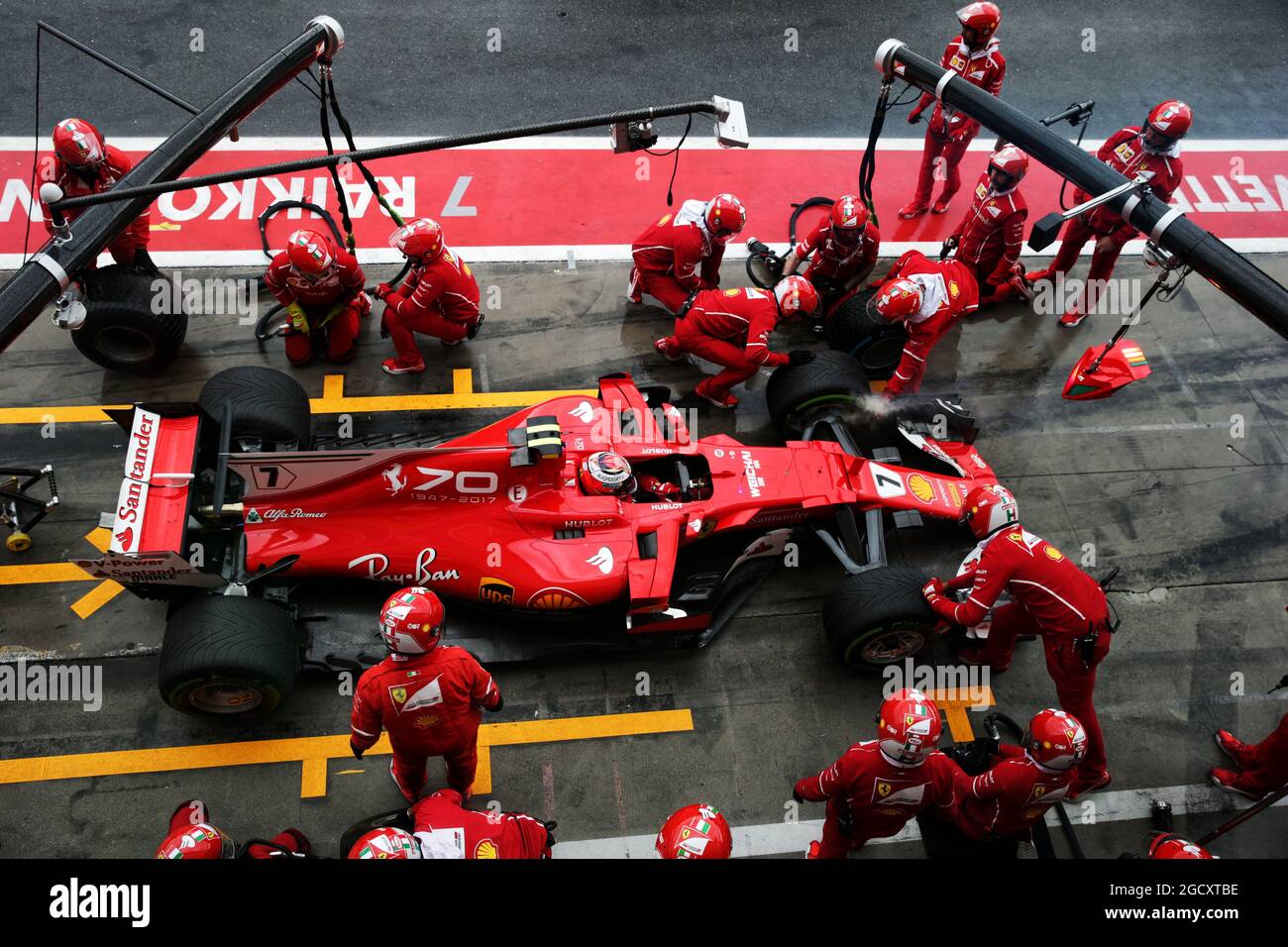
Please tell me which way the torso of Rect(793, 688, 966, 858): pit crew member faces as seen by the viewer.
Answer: away from the camera

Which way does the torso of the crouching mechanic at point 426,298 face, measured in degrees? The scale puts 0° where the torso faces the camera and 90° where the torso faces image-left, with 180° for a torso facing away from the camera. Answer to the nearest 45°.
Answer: approximately 90°

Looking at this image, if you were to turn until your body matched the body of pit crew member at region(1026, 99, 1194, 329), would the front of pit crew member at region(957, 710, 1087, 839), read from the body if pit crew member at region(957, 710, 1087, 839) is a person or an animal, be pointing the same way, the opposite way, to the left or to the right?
to the right

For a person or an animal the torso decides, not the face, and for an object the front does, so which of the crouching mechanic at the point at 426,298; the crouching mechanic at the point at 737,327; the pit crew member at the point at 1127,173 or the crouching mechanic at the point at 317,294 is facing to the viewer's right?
the crouching mechanic at the point at 737,327

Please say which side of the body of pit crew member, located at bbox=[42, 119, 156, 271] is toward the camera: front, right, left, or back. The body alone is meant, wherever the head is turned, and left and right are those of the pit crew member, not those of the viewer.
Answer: front

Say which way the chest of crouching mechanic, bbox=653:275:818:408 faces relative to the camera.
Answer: to the viewer's right

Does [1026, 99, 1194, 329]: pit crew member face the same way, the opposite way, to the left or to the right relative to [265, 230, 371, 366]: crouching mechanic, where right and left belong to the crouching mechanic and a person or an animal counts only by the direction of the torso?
to the right

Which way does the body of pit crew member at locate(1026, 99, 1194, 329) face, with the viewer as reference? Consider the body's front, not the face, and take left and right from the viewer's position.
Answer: facing the viewer and to the left of the viewer

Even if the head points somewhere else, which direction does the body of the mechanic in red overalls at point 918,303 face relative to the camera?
to the viewer's left

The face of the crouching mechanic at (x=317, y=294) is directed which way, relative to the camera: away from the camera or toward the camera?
toward the camera
